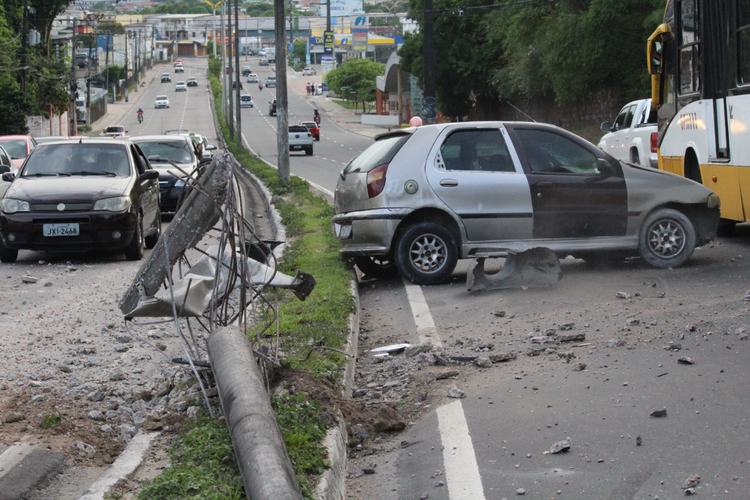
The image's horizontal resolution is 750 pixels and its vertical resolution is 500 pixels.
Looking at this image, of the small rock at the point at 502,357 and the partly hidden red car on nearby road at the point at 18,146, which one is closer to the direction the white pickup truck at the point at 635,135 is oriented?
the partly hidden red car on nearby road

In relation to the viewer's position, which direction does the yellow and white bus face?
facing away from the viewer and to the left of the viewer

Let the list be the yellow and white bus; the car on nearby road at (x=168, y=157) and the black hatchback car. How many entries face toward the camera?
2

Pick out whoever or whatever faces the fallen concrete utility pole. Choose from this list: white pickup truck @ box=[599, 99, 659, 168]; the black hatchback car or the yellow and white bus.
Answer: the black hatchback car

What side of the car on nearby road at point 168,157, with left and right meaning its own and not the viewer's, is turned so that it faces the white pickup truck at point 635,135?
left

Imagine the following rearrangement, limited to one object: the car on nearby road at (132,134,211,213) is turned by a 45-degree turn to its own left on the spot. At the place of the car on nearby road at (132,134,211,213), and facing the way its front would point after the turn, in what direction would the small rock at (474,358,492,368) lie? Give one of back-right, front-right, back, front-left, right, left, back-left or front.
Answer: front-right

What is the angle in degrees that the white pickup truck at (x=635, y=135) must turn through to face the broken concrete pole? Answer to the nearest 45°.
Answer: approximately 135° to its left

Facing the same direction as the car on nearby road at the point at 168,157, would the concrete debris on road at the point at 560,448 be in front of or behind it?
in front

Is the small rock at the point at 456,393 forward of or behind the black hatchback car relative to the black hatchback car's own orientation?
forward

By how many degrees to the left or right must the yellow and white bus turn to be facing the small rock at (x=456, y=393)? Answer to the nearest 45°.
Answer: approximately 135° to its left

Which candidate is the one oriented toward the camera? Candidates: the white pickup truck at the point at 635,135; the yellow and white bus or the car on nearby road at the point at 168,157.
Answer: the car on nearby road

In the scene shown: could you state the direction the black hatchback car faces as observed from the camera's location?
facing the viewer

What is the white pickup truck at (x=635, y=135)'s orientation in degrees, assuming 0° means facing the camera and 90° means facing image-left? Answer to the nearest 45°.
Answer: approximately 135°

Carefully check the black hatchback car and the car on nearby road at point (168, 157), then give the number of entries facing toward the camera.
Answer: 2

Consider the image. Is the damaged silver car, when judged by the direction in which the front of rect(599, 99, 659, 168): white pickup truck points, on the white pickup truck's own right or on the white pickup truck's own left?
on the white pickup truck's own left
